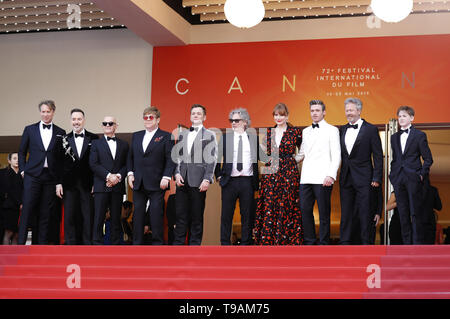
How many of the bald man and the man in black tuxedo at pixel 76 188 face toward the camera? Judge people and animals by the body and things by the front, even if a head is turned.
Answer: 2

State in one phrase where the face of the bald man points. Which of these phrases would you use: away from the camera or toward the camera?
toward the camera

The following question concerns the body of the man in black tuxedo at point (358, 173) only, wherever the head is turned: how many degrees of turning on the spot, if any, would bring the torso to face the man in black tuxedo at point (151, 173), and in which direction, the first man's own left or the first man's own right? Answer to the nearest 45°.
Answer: approximately 45° to the first man's own right

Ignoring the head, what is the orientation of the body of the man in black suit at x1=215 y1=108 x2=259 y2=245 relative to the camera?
toward the camera

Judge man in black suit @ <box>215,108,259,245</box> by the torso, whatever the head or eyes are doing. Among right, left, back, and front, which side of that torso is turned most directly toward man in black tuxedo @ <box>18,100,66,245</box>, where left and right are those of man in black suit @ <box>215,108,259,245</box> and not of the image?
right

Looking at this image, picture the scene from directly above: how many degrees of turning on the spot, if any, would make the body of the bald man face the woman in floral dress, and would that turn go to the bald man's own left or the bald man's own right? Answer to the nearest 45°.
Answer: approximately 90° to the bald man's own left

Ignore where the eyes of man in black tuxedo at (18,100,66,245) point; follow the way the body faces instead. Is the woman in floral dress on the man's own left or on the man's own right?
on the man's own left

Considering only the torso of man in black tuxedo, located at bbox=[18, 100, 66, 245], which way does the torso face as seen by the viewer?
toward the camera

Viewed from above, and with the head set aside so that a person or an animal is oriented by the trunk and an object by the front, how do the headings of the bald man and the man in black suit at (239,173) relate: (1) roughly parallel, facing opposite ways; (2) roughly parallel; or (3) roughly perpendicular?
roughly parallel

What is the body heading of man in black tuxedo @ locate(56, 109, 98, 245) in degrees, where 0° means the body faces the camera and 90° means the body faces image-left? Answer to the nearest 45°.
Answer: approximately 0°

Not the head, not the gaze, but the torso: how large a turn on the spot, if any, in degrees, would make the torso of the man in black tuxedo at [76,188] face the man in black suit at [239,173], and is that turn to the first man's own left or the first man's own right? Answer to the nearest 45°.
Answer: approximately 90° to the first man's own left

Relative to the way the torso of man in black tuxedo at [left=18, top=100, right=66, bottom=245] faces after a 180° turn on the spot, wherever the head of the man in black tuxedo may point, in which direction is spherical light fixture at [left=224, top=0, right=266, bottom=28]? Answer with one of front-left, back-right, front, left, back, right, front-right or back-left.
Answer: right

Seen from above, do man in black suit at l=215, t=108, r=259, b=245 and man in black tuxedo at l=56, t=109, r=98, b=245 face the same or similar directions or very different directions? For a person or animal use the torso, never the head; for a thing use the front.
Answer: same or similar directions
